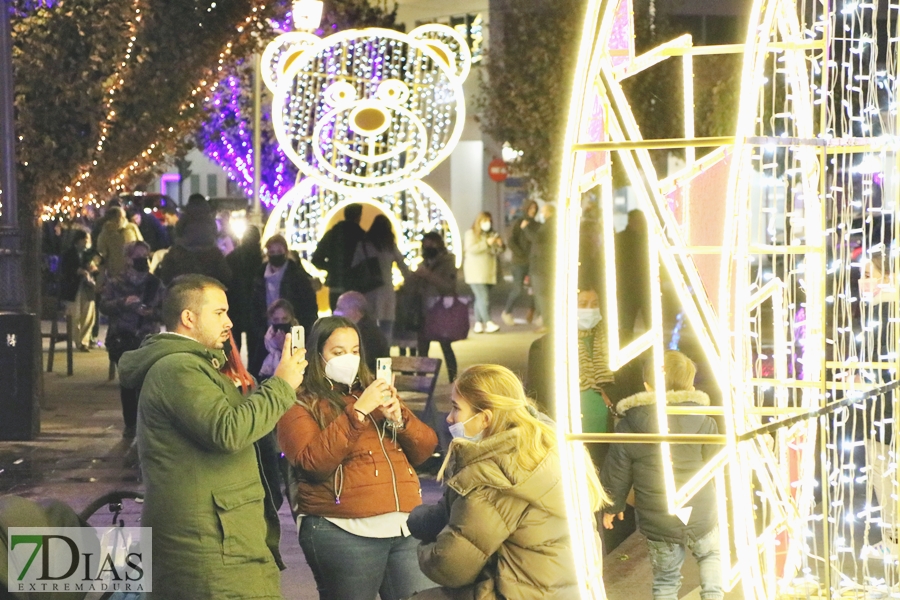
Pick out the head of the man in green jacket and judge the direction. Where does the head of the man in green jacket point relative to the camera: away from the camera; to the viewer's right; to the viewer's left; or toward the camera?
to the viewer's right

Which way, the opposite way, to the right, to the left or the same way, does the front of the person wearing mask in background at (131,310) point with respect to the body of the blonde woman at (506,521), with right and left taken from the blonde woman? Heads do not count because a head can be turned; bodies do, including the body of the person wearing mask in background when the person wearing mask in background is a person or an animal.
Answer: to the left

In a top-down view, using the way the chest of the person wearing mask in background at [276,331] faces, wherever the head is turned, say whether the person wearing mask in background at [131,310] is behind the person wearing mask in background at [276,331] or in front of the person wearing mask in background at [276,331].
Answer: behind

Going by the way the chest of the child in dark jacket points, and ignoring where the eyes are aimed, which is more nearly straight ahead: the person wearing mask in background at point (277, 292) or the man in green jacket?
the person wearing mask in background

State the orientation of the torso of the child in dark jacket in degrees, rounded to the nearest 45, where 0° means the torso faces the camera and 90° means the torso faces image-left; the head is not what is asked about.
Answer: approximately 180°

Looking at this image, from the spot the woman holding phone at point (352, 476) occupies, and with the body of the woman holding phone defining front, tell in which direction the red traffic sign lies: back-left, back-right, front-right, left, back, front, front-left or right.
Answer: back-left

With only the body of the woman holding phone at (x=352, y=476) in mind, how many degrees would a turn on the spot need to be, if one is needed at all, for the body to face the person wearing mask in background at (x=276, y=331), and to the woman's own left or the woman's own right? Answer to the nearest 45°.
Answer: approximately 135° to the woman's own left

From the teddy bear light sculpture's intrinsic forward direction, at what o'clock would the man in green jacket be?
The man in green jacket is roughly at 12 o'clock from the teddy bear light sculpture.

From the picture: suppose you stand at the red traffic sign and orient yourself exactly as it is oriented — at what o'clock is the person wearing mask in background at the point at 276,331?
The person wearing mask in background is roughly at 12 o'clock from the red traffic sign.

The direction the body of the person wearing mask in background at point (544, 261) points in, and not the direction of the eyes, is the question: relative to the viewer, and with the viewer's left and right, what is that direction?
facing to the left of the viewer

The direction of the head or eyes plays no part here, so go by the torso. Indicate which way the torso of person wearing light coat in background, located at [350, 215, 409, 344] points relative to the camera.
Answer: away from the camera
